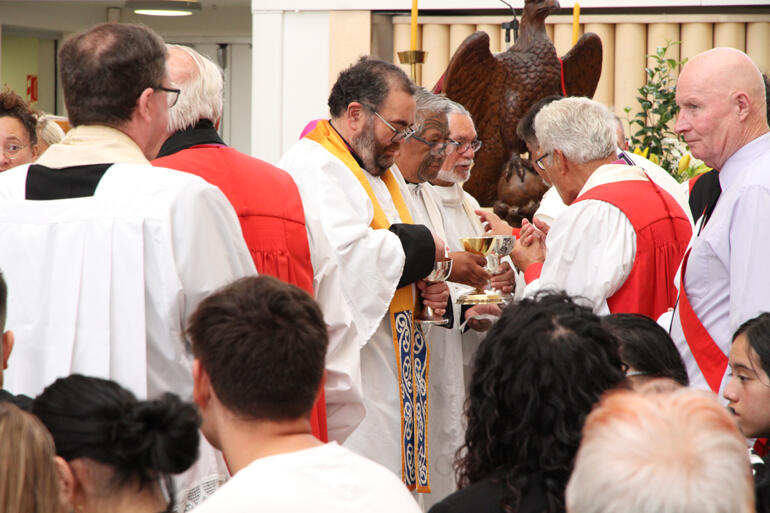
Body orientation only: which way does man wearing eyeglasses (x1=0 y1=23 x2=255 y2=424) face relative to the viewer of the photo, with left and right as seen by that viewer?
facing away from the viewer and to the right of the viewer

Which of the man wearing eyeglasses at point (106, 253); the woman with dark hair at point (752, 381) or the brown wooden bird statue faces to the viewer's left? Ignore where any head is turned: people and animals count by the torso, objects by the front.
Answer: the woman with dark hair

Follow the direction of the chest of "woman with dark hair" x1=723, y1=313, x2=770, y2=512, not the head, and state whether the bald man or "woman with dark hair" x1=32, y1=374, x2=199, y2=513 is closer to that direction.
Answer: the woman with dark hair

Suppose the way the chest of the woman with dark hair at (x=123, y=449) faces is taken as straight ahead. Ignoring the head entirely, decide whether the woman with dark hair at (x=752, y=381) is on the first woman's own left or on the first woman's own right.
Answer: on the first woman's own right

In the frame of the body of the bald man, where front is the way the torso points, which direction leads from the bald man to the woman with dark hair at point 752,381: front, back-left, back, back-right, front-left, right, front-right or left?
left

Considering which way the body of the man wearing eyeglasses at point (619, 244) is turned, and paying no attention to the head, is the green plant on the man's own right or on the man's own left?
on the man's own right

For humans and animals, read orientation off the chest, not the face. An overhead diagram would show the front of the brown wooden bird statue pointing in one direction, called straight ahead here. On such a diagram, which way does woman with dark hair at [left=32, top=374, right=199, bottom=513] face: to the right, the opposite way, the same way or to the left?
the opposite way

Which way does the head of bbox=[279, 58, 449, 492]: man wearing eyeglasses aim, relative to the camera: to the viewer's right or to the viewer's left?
to the viewer's right

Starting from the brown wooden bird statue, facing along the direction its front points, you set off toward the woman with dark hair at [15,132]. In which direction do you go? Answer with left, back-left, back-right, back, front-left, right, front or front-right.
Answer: right

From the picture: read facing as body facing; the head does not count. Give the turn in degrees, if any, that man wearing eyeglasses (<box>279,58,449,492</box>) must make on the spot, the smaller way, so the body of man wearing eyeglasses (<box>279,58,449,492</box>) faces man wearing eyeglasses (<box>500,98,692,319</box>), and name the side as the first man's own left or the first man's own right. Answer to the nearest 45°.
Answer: approximately 45° to the first man's own left

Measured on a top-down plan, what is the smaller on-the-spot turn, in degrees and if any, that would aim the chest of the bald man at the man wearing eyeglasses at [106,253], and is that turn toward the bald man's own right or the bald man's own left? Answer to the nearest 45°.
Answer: approximately 45° to the bald man's own left

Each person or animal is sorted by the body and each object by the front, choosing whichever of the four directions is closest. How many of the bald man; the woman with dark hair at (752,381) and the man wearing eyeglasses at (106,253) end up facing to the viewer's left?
2
